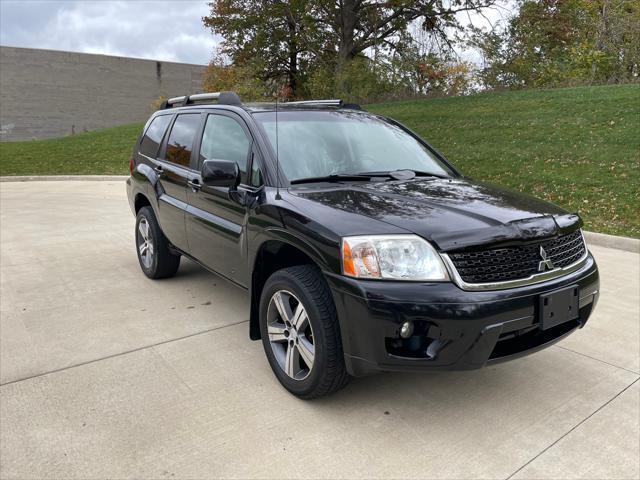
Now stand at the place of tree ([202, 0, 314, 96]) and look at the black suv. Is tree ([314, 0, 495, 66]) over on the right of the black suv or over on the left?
left

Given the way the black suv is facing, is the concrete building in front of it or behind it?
behind

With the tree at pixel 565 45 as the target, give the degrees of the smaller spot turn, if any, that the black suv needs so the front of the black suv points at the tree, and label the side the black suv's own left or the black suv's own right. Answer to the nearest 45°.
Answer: approximately 135° to the black suv's own left

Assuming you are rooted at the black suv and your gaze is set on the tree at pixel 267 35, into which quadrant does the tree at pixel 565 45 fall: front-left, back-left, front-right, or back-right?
front-right

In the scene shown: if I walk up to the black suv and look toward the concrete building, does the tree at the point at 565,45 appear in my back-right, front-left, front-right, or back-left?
front-right

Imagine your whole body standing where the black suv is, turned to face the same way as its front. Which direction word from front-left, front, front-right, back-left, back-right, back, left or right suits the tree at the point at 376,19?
back-left

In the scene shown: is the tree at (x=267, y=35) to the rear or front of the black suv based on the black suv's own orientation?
to the rear
